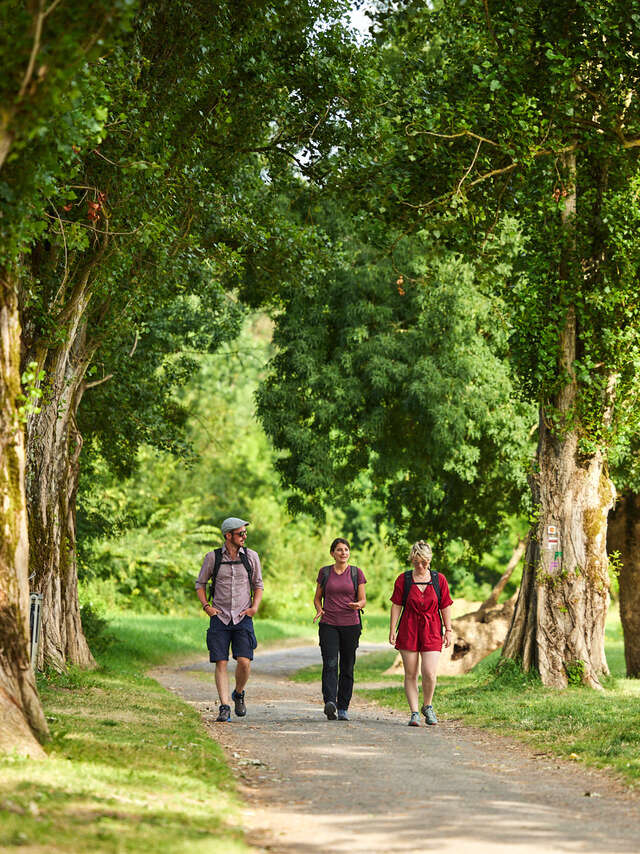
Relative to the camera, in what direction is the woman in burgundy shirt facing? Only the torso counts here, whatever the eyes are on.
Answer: toward the camera

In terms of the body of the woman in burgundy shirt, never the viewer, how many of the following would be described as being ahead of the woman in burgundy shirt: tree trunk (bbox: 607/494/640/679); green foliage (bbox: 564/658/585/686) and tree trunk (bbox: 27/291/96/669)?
0

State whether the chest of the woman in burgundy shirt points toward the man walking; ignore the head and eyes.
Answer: no

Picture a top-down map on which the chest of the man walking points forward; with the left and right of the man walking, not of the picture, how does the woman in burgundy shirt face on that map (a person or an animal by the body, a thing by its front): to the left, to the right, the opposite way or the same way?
the same way

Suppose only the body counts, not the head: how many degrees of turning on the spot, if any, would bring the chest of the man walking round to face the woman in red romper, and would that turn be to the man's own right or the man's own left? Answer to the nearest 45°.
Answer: approximately 90° to the man's own left

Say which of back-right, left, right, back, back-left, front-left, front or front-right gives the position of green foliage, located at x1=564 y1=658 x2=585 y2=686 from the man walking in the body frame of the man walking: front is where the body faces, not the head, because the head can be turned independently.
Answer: back-left

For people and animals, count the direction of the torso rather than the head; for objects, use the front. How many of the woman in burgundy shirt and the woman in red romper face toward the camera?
2

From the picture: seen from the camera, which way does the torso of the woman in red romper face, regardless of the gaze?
toward the camera

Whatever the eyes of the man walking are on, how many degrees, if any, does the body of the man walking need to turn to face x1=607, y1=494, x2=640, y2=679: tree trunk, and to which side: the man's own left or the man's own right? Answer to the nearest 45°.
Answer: approximately 135° to the man's own left

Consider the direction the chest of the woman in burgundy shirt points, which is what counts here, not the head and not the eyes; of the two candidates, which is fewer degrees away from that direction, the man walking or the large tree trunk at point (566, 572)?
the man walking

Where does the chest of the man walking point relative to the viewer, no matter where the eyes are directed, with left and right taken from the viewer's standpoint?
facing the viewer

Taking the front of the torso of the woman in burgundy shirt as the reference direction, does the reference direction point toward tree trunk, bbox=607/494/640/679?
no

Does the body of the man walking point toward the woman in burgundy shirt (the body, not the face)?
no

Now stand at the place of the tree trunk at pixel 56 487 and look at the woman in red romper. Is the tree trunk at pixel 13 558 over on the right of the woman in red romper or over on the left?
right

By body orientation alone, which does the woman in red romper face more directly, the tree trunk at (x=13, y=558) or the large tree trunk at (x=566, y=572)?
the tree trunk

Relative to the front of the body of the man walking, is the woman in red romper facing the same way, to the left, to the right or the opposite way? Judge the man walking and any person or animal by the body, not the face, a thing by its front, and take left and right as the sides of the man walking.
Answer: the same way
